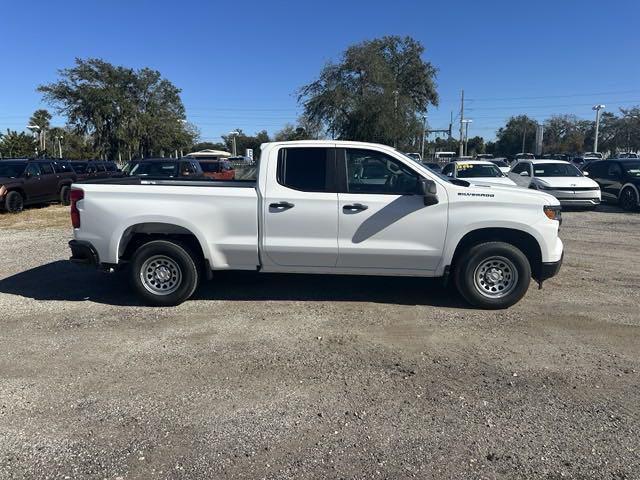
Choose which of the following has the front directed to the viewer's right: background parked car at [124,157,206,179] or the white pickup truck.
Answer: the white pickup truck

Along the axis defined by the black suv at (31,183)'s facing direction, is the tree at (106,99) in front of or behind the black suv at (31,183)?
behind

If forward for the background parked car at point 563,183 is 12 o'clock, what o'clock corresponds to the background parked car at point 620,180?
the background parked car at point 620,180 is roughly at 9 o'clock from the background parked car at point 563,183.

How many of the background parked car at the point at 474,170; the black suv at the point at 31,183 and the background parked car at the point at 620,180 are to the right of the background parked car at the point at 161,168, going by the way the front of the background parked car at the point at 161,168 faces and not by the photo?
1

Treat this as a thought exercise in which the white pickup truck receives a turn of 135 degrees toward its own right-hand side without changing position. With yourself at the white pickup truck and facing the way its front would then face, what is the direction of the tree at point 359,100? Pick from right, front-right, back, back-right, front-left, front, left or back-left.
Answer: back-right

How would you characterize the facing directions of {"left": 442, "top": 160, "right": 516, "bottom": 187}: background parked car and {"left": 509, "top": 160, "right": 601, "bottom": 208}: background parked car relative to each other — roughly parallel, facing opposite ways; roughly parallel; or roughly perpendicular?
roughly parallel

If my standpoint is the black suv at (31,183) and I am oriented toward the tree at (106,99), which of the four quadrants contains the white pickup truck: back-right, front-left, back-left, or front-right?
back-right

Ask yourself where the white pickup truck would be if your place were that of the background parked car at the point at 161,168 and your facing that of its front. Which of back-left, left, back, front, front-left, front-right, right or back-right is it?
front-left

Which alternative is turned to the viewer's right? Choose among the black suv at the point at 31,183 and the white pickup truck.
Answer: the white pickup truck

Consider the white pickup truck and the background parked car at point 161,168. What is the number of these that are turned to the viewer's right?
1

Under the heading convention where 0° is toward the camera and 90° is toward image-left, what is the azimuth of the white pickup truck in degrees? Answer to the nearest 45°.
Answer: approximately 270°

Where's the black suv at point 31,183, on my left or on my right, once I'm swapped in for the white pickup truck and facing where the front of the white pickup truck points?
on my left

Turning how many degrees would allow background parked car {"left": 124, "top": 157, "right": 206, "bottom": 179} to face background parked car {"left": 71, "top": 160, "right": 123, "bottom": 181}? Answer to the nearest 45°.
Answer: approximately 135° to its right

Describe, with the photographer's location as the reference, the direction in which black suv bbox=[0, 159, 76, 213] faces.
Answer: facing the viewer and to the left of the viewer

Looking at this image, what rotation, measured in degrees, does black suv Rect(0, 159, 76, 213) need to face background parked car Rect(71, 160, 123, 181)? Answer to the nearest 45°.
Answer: approximately 180°

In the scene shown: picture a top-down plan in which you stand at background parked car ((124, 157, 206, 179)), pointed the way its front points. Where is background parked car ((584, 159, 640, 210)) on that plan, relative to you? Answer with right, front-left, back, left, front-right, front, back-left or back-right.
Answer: back-left

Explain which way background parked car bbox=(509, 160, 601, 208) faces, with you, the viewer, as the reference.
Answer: facing the viewer and to the right of the viewer
